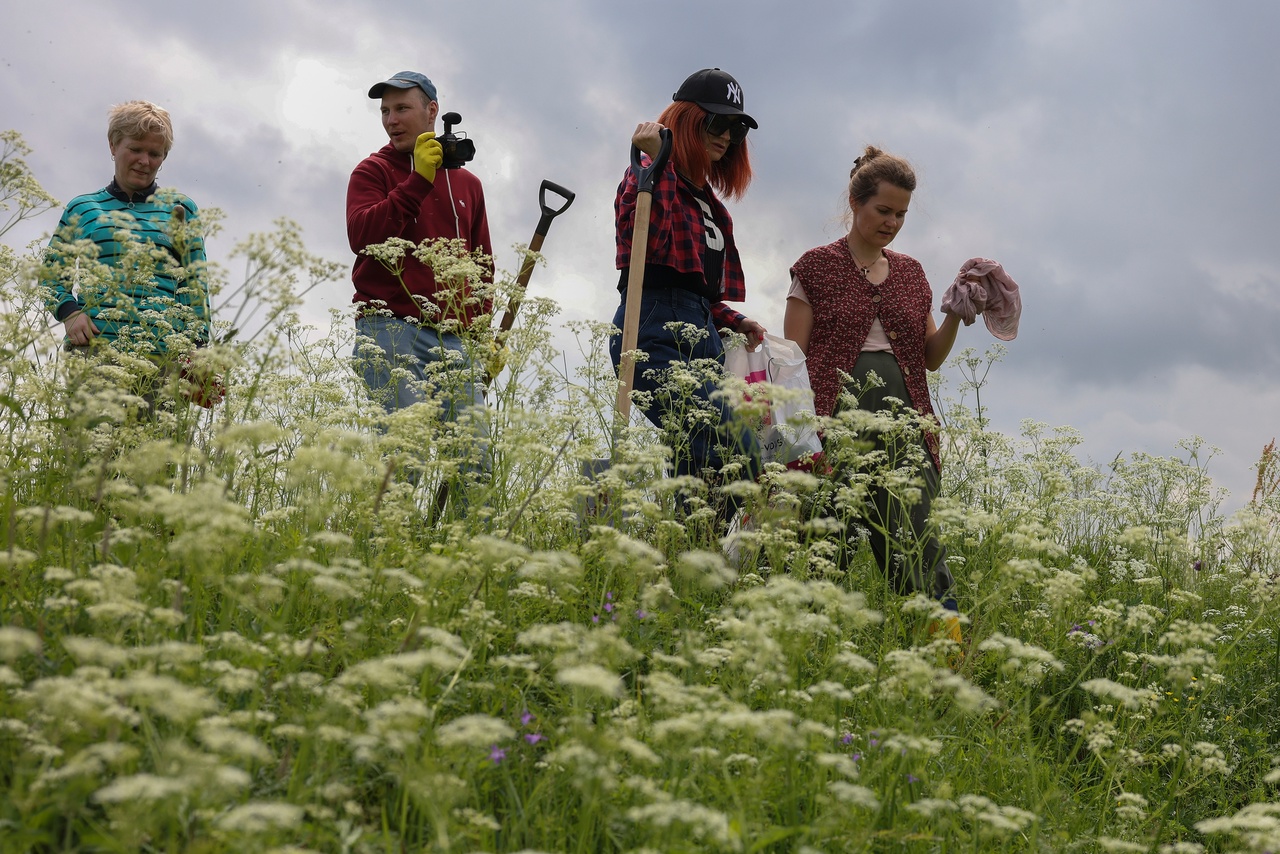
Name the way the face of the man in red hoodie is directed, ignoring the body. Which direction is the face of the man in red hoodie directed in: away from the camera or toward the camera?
toward the camera

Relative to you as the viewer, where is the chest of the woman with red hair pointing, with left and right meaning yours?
facing the viewer and to the right of the viewer

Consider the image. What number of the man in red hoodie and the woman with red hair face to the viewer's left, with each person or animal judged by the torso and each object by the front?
0

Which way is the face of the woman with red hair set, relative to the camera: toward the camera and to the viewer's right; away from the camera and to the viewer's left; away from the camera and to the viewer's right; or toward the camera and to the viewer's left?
toward the camera and to the viewer's right

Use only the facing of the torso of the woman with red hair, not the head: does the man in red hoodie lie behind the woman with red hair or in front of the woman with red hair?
behind

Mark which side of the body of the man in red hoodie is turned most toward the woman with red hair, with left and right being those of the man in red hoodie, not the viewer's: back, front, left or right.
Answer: left

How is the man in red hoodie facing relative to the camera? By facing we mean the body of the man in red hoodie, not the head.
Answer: toward the camera
